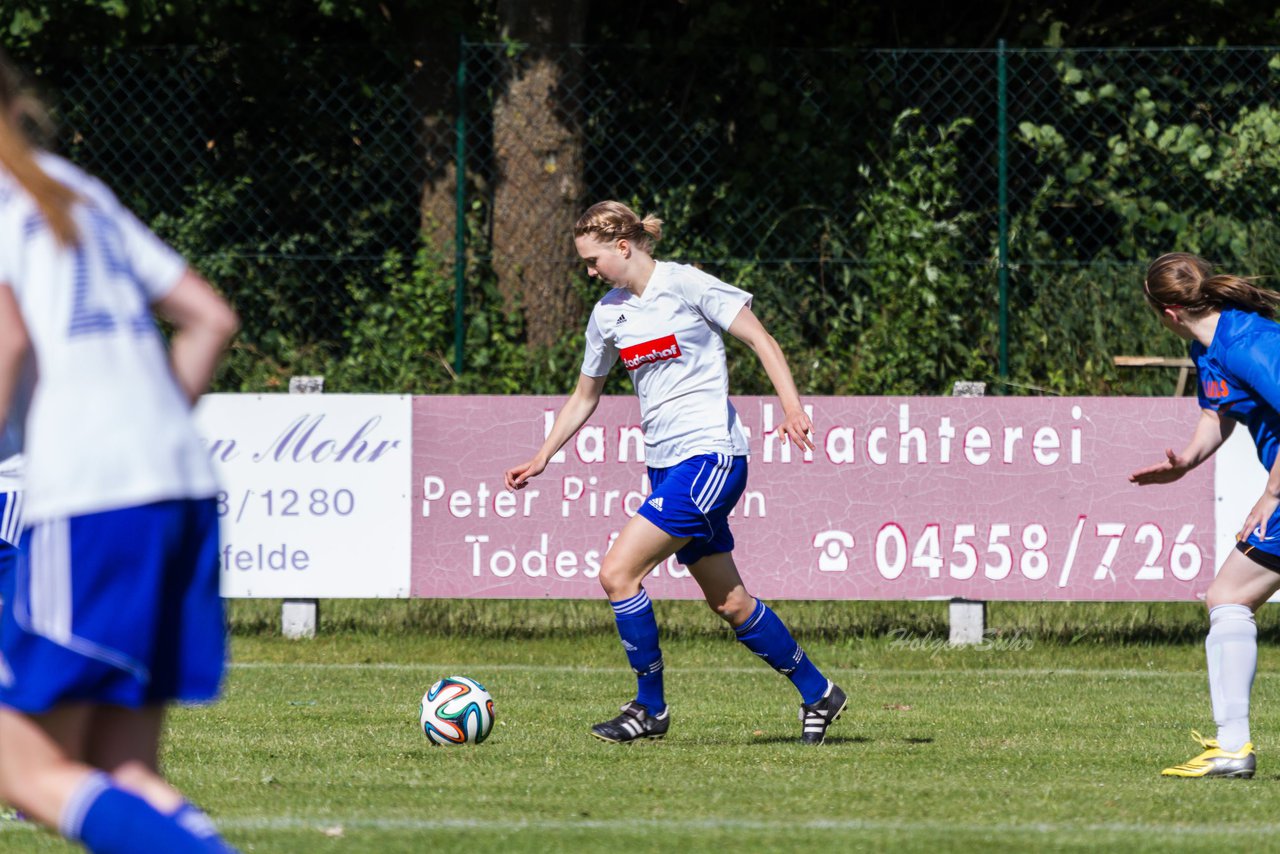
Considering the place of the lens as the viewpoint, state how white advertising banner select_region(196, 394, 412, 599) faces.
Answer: facing the viewer

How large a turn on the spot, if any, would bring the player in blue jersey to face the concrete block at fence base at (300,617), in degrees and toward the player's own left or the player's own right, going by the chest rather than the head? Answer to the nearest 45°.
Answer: approximately 45° to the player's own right

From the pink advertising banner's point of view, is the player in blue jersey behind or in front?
in front

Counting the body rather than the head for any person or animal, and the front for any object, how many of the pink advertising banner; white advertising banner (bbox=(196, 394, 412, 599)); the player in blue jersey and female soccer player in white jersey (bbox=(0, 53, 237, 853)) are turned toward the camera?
2

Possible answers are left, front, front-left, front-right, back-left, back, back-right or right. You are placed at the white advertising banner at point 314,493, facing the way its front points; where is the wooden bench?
left

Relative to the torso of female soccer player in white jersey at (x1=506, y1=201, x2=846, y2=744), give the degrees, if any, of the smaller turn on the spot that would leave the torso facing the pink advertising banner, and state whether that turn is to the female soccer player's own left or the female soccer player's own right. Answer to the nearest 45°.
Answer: approximately 135° to the female soccer player's own right

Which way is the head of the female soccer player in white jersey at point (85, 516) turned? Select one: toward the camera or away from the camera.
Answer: away from the camera

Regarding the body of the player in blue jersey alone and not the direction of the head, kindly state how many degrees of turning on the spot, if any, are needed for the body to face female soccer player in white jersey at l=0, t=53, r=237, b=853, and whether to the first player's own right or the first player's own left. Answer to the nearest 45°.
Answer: approximately 45° to the first player's own left

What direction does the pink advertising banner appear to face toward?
toward the camera

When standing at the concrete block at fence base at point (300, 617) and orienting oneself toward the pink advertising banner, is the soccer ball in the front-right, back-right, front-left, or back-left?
front-right

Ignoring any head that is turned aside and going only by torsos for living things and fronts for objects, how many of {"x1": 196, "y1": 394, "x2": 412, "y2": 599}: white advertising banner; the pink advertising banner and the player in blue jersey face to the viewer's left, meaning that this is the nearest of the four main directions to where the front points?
1

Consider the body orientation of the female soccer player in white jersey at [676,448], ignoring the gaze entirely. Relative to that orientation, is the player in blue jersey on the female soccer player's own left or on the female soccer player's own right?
on the female soccer player's own left

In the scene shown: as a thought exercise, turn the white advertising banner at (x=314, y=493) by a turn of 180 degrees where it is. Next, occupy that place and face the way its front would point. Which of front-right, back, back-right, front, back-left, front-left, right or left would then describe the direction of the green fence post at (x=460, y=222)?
front-right

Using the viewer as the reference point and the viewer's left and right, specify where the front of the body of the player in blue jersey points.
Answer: facing to the left of the viewer

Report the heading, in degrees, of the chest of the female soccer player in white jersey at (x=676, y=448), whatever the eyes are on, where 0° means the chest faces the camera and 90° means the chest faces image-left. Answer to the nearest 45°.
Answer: approximately 45°

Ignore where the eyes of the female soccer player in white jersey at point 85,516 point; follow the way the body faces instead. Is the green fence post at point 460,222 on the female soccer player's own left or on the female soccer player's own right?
on the female soccer player's own right
